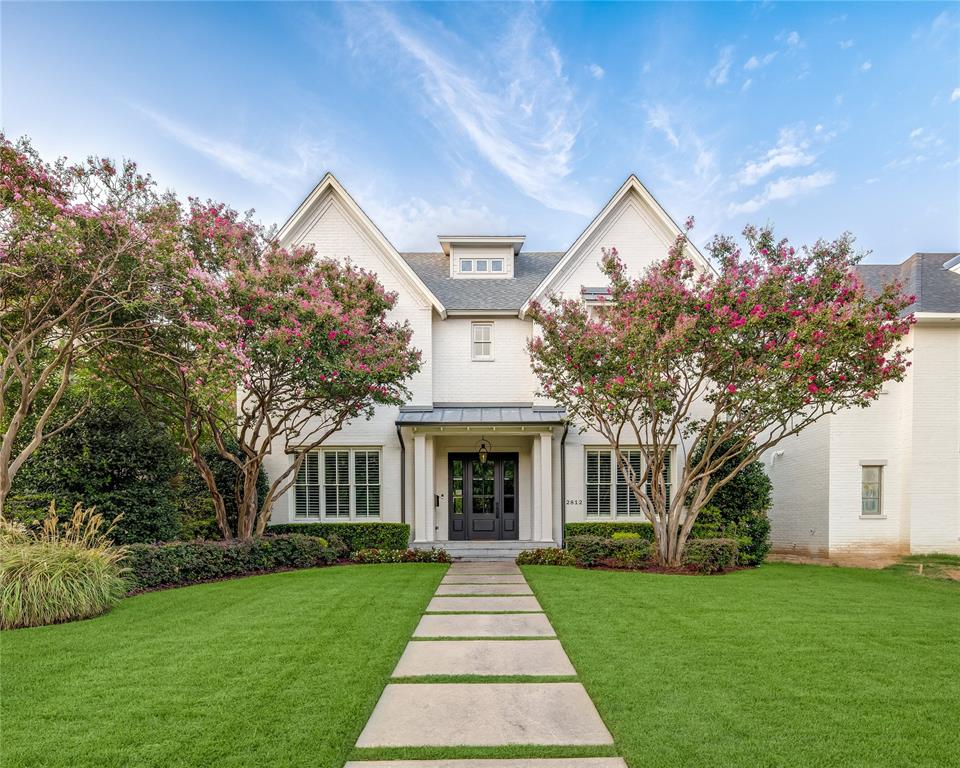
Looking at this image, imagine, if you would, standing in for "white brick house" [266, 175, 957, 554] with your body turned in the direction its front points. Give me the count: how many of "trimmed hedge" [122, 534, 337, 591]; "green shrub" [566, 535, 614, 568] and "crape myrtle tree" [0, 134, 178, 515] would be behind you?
0

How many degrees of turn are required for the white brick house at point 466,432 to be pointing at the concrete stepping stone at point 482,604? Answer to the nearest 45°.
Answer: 0° — it already faces it

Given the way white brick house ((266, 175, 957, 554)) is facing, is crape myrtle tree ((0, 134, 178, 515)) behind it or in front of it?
in front

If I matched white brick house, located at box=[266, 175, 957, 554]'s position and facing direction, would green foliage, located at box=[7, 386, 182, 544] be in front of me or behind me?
in front

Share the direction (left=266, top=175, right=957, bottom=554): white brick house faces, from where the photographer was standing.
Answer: facing the viewer

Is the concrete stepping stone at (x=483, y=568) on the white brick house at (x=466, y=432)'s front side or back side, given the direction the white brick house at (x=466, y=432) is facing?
on the front side
